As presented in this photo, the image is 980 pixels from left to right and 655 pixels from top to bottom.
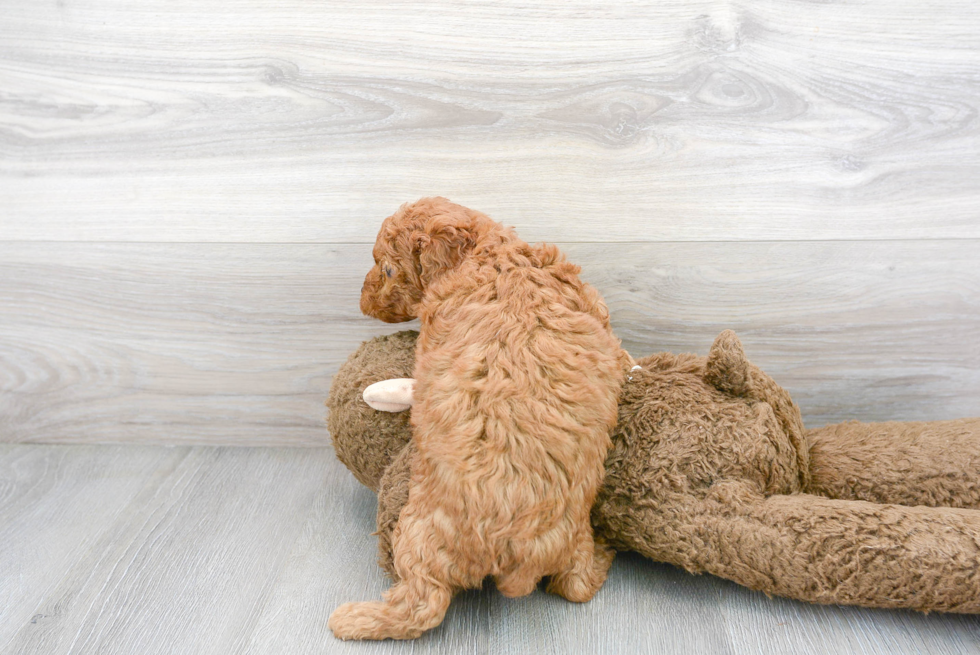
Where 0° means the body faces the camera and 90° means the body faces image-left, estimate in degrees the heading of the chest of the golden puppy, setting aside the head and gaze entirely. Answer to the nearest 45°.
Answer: approximately 180°
